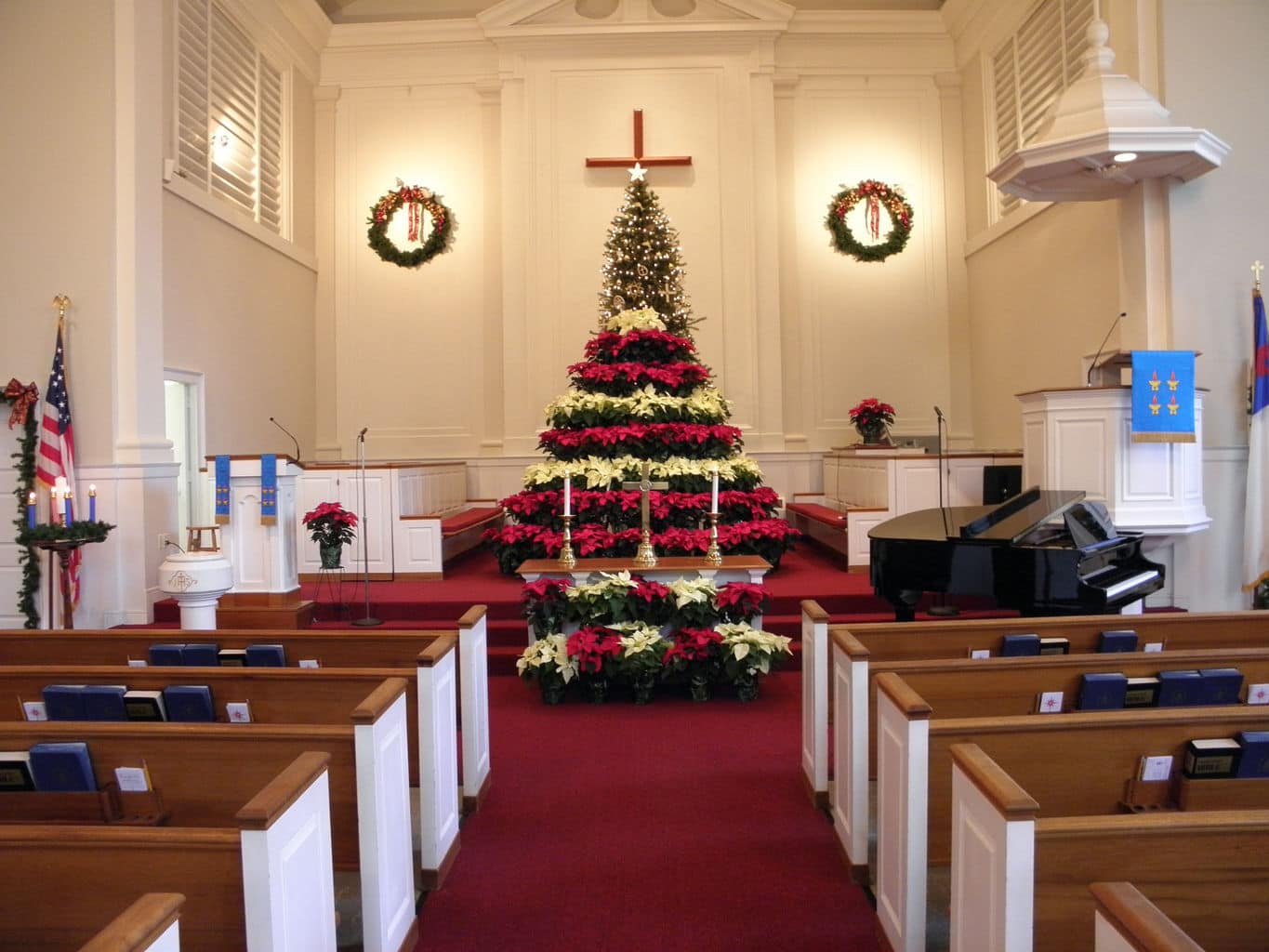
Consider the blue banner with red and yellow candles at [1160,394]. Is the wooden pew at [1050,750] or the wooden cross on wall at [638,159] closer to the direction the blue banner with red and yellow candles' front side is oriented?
the wooden pew

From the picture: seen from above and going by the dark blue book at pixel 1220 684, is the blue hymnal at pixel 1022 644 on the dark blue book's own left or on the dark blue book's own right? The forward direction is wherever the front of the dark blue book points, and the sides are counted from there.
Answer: on the dark blue book's own right

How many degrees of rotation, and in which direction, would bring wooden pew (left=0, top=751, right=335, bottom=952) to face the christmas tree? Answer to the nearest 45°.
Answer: approximately 45° to its right

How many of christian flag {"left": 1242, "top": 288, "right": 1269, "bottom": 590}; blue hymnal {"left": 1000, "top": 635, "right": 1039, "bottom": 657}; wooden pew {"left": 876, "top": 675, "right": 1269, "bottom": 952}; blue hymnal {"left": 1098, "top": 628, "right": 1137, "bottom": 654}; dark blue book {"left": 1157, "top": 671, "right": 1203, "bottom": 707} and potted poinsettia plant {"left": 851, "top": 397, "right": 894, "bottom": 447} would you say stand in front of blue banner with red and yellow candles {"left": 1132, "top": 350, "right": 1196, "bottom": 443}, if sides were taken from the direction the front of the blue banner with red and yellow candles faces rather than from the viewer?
4

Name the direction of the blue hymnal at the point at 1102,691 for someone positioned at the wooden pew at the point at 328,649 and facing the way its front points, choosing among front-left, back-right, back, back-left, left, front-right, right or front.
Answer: back-right

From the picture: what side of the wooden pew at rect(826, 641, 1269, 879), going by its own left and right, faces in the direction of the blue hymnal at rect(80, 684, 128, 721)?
left

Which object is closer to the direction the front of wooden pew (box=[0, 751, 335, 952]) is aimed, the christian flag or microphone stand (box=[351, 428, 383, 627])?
the microphone stand

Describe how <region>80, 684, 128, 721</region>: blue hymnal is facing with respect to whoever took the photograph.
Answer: facing the viewer

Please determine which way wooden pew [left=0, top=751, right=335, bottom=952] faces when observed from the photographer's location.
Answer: facing away from the viewer

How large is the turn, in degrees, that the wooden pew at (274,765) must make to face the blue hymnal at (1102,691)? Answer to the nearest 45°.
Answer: approximately 90° to its right

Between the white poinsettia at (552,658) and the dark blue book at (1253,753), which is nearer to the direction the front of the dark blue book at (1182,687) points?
the dark blue book

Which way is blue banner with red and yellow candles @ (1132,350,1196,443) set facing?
toward the camera

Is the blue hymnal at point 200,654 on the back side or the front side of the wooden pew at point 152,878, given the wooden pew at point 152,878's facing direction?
on the front side

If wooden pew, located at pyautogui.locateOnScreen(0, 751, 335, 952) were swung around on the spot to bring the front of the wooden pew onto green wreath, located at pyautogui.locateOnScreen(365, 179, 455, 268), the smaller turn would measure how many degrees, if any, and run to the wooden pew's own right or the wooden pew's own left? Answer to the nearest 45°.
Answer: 0° — it already faces it

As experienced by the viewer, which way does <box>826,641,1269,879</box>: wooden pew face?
facing away from the viewer

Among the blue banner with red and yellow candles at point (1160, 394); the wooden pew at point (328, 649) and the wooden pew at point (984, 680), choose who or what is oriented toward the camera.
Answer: the blue banner with red and yellow candles

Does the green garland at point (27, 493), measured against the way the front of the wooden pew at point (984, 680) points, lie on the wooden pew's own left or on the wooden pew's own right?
on the wooden pew's own left

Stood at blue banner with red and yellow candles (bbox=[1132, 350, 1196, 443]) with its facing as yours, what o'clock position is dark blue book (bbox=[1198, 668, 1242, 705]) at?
The dark blue book is roughly at 12 o'clock from the blue banner with red and yellow candles.
